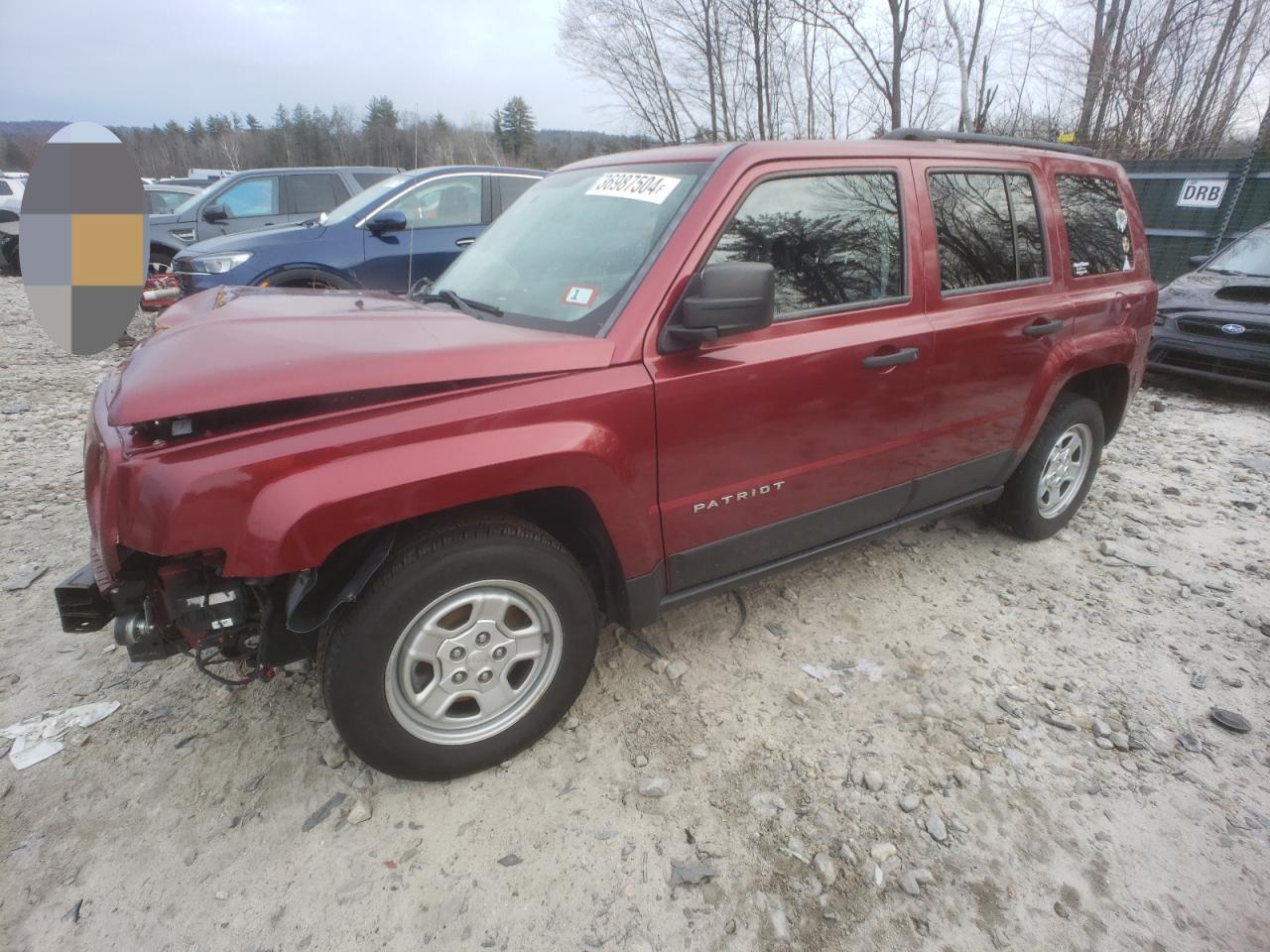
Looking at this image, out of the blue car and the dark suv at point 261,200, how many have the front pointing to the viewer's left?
2

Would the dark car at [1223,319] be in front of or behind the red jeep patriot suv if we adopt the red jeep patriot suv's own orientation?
behind

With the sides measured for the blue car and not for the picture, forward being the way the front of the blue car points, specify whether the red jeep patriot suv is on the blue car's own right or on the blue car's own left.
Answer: on the blue car's own left

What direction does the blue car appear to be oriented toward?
to the viewer's left

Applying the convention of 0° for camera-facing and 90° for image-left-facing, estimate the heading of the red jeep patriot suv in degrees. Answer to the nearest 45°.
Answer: approximately 45°

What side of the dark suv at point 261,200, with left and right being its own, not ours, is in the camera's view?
left

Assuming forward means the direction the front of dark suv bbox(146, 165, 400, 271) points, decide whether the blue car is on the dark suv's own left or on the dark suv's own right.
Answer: on the dark suv's own left
